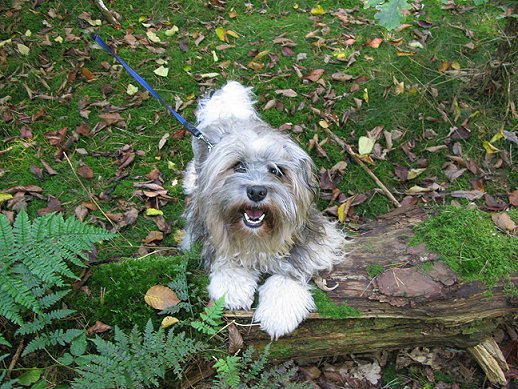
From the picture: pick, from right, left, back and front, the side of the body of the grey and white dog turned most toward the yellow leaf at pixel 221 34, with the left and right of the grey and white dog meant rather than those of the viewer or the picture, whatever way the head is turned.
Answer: back

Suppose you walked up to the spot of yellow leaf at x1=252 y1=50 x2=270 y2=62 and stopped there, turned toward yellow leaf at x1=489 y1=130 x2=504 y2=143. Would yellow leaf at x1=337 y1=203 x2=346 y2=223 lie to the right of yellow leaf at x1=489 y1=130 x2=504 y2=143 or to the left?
right

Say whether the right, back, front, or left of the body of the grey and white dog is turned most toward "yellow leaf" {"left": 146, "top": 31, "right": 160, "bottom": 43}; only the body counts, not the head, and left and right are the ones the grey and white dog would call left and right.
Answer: back

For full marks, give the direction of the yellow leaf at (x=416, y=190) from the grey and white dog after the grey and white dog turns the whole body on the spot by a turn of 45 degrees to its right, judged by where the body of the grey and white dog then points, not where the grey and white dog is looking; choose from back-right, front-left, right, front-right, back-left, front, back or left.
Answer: back

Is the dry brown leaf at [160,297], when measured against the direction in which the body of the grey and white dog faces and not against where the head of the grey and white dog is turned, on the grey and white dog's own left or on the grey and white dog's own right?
on the grey and white dog's own right

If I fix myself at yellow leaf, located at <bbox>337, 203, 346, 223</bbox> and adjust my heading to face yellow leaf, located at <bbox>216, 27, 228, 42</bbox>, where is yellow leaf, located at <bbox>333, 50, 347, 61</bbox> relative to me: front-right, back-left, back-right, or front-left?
front-right

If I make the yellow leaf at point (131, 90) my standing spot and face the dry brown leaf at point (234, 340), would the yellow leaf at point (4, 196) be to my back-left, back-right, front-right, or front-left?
front-right

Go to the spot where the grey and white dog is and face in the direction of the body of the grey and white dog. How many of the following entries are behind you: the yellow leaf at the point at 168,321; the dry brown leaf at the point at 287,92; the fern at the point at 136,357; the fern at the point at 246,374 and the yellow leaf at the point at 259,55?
2

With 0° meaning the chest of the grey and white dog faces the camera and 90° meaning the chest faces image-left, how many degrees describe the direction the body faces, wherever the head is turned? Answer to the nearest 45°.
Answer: approximately 0°

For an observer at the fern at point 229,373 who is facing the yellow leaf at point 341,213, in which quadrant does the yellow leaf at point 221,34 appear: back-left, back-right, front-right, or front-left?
front-left

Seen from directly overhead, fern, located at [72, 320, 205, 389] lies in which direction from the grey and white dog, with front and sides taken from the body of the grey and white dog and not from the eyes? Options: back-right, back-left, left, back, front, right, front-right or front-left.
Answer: front-right

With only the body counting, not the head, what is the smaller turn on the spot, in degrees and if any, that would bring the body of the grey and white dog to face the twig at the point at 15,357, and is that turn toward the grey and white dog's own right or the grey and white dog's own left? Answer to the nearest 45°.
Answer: approximately 45° to the grey and white dog's own right

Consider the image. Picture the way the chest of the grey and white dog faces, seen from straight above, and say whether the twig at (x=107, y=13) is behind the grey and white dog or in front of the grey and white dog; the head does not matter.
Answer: behind
